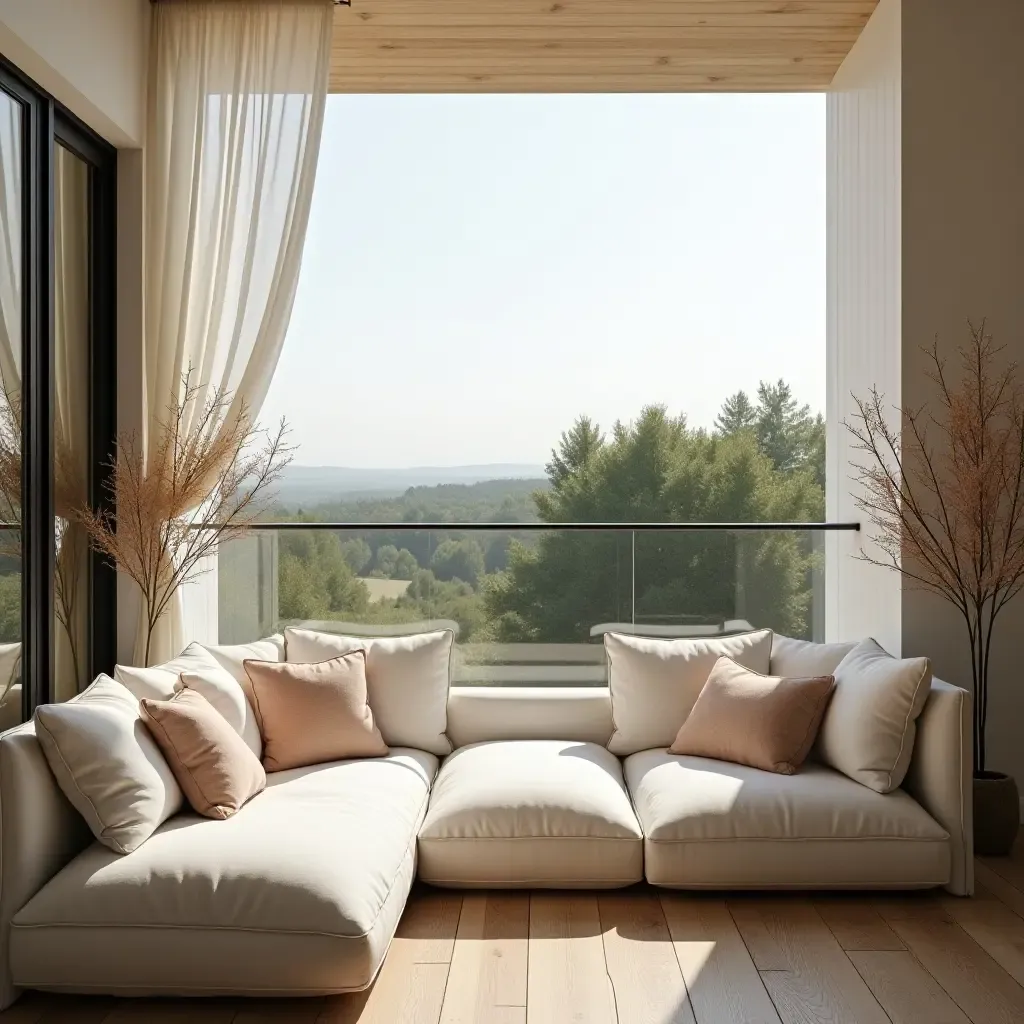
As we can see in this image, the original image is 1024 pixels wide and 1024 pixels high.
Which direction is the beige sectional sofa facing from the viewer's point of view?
toward the camera

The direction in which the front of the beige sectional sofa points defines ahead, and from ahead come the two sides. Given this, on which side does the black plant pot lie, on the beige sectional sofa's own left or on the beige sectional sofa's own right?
on the beige sectional sofa's own left

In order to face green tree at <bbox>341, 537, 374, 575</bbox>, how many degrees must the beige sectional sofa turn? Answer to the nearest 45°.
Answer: approximately 180°

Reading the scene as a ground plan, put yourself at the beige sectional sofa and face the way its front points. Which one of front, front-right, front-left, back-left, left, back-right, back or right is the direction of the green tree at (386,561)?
back

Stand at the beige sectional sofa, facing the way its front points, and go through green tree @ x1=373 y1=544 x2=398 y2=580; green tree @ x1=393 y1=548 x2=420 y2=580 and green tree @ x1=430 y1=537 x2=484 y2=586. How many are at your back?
3

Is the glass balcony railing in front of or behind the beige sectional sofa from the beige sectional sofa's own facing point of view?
behind

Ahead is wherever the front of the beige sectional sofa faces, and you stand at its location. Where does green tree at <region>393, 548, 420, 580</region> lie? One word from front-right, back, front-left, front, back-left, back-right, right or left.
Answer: back

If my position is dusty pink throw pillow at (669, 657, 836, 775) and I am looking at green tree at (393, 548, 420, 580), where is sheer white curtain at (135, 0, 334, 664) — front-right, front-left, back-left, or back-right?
front-left

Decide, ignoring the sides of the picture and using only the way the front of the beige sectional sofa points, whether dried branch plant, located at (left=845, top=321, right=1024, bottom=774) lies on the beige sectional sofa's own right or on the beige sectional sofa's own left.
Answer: on the beige sectional sofa's own left
